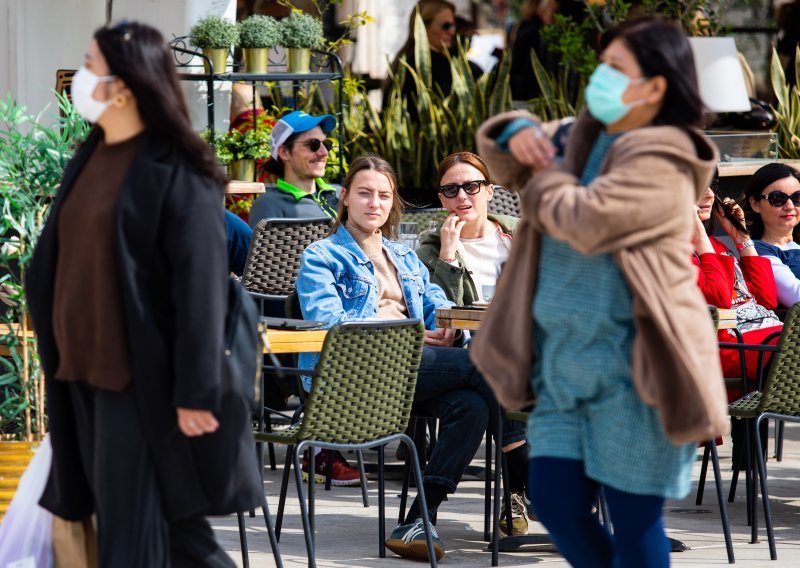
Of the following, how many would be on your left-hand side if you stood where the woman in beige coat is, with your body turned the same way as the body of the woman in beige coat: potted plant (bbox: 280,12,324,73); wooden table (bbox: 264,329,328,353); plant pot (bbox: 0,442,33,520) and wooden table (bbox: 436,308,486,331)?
0

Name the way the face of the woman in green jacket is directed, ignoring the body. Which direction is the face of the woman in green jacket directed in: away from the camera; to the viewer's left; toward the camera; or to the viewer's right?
toward the camera

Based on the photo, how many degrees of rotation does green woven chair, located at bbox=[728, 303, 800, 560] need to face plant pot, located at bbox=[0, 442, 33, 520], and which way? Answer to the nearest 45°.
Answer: approximately 90° to its left

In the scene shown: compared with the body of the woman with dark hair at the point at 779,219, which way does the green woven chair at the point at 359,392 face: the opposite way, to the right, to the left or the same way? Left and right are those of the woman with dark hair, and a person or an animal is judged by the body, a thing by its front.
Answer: the opposite way

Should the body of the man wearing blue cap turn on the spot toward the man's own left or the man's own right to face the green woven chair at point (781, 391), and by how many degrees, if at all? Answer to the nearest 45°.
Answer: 0° — they already face it

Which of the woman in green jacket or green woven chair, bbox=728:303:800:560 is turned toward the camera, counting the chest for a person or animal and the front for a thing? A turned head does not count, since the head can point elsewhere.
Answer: the woman in green jacket

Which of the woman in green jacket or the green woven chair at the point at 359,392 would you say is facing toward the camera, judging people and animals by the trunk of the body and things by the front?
the woman in green jacket

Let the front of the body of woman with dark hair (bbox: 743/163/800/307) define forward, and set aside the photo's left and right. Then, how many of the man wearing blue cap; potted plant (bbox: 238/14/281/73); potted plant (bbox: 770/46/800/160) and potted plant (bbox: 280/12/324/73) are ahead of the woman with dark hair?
0

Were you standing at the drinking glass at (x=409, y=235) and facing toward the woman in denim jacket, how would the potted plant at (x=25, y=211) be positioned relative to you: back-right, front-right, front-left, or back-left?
front-right

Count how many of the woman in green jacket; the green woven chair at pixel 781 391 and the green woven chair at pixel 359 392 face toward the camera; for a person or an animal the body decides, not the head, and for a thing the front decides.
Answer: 1

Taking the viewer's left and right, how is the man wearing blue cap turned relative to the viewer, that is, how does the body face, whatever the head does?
facing the viewer and to the right of the viewer

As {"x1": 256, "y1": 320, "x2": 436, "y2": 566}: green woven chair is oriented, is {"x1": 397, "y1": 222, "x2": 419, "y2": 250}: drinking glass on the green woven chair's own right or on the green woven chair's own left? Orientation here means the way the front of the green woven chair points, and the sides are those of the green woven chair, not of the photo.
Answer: on the green woven chair's own right

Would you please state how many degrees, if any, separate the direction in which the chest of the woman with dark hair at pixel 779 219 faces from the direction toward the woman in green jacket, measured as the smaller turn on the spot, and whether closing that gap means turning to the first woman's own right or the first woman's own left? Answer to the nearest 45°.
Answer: approximately 90° to the first woman's own right

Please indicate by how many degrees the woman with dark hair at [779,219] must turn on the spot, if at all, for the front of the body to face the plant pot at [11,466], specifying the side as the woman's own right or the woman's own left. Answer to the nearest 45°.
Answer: approximately 90° to the woman's own right

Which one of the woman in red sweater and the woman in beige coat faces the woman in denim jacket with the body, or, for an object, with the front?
the woman in red sweater

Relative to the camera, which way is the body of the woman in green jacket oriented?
toward the camera

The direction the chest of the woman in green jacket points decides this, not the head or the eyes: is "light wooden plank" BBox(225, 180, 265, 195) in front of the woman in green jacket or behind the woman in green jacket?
behind

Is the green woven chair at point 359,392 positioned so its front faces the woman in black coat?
no

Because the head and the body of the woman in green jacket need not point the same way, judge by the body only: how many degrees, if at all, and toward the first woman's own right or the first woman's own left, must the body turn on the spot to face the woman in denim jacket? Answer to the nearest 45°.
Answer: approximately 45° to the first woman's own right
